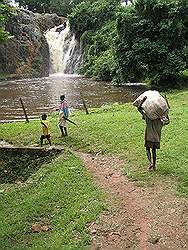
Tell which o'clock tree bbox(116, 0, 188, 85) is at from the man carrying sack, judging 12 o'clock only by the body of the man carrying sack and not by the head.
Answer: The tree is roughly at 12 o'clock from the man carrying sack.

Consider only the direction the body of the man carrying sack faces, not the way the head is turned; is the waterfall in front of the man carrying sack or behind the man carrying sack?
in front

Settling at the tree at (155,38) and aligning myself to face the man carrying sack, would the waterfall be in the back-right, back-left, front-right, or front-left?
back-right

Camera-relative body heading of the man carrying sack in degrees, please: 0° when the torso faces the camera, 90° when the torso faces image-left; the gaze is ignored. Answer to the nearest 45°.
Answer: approximately 180°
